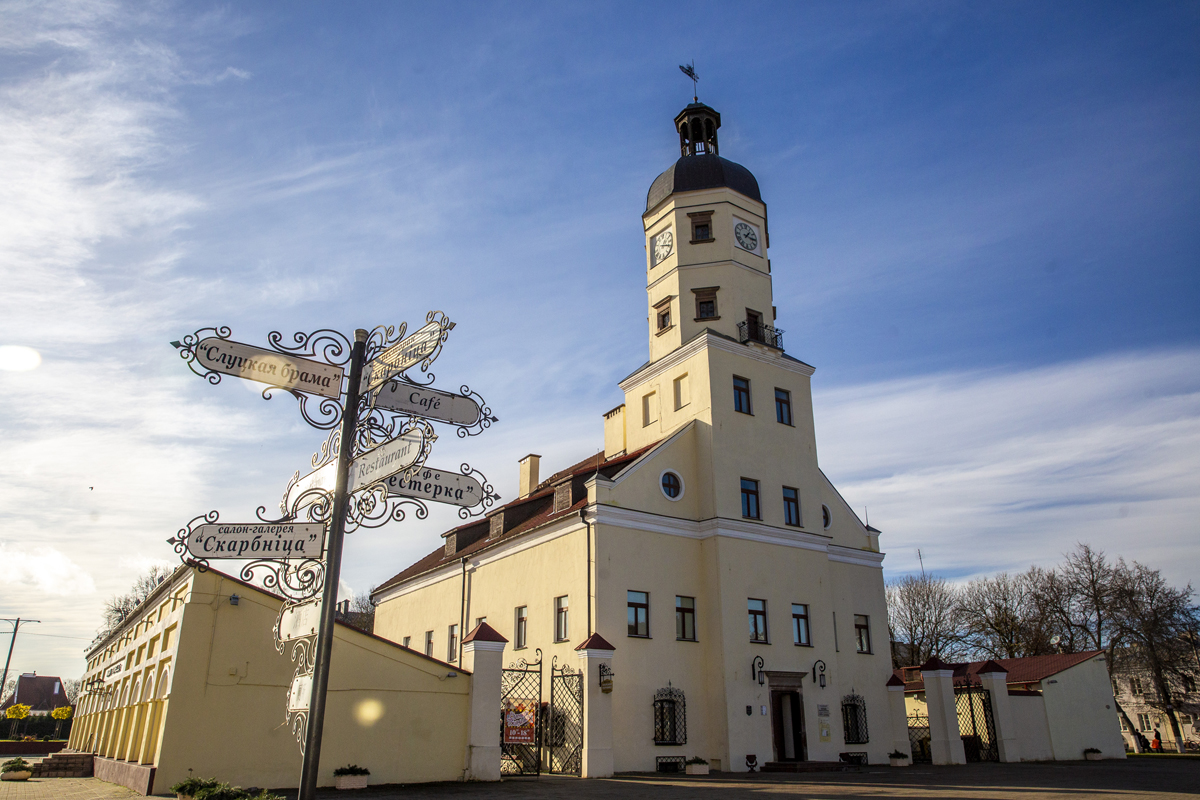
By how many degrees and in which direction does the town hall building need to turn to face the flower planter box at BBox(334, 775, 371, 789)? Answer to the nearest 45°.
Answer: approximately 90° to its right

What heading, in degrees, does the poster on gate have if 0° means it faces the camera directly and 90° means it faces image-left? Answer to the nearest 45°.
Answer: approximately 0°

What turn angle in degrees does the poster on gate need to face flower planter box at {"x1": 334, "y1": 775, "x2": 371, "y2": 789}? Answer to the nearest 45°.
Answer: approximately 45° to its right

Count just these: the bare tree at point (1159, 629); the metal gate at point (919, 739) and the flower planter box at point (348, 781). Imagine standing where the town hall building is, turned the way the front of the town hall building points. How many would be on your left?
2

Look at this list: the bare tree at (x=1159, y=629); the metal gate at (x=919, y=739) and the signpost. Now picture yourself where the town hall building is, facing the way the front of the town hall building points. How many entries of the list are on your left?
2

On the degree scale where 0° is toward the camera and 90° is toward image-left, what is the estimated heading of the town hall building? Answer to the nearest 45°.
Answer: approximately 315°

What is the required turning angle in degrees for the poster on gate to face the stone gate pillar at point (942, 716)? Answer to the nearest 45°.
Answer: approximately 90° to its left
